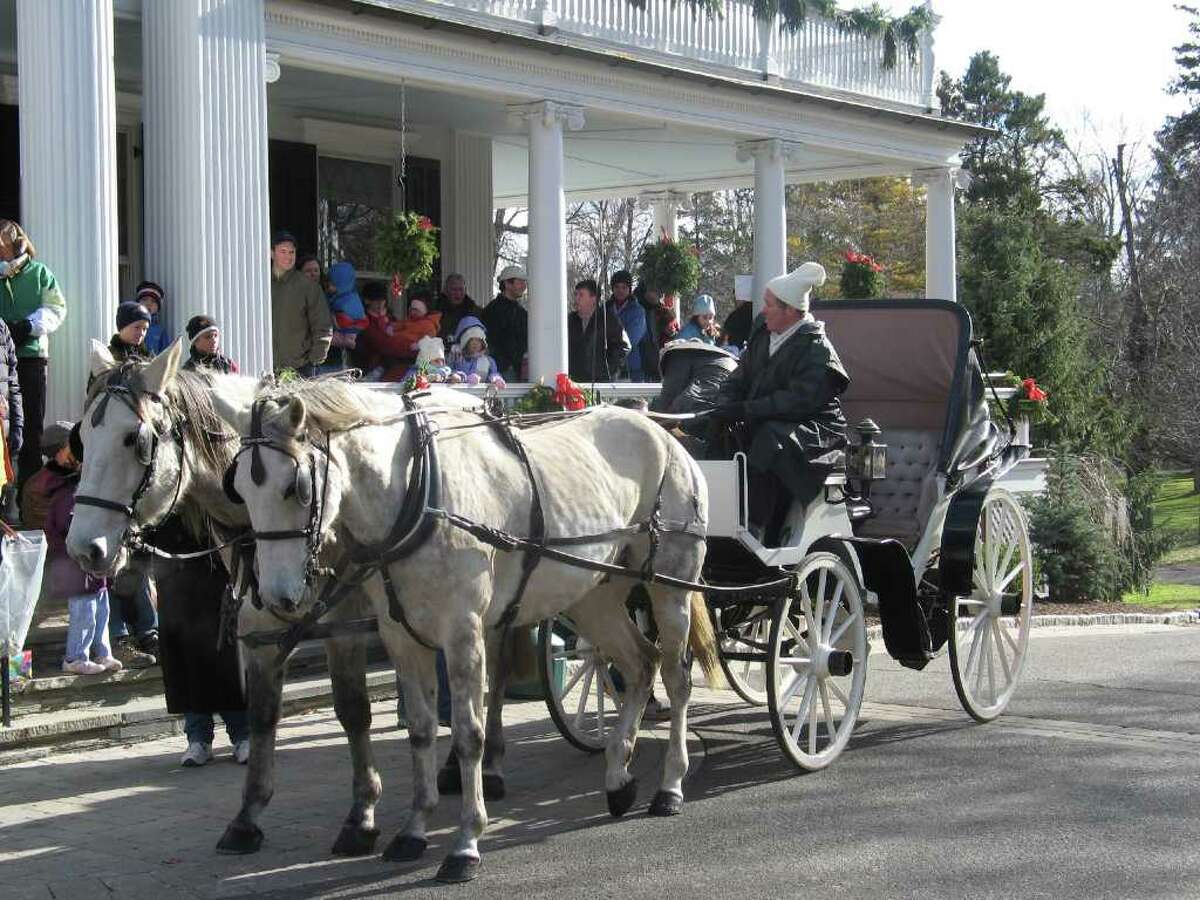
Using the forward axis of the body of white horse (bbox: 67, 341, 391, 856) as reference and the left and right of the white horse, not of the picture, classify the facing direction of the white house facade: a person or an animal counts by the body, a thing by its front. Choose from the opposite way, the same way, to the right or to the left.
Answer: to the left

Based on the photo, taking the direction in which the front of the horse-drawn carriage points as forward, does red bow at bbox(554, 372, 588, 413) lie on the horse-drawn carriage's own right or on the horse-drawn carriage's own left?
on the horse-drawn carriage's own right

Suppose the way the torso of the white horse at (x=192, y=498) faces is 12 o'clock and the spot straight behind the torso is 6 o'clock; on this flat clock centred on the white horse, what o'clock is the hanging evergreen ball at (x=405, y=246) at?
The hanging evergreen ball is roughly at 5 o'clock from the white horse.

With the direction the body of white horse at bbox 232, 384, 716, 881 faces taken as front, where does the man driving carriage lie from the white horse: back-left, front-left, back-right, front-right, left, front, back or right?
back

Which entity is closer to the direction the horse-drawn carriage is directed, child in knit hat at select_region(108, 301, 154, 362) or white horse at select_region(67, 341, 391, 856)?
the white horse

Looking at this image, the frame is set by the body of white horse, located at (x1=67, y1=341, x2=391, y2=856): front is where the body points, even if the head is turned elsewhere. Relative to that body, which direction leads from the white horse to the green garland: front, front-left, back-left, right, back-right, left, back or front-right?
back

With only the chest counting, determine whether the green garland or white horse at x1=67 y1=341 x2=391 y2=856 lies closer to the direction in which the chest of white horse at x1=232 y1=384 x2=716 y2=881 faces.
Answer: the white horse

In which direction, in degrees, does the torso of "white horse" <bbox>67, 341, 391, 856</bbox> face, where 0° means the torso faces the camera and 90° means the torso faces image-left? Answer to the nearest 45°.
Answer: approximately 45°

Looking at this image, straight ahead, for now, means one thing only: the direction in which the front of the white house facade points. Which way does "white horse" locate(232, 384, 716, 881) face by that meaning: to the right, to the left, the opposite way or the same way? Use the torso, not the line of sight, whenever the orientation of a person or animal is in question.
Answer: to the right
